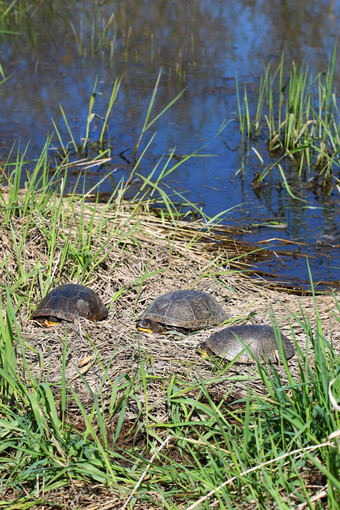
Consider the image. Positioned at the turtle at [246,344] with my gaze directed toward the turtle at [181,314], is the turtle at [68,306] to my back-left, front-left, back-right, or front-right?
front-left

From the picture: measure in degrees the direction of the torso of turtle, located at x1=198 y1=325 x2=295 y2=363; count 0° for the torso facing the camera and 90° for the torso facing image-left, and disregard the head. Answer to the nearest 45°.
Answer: approximately 90°

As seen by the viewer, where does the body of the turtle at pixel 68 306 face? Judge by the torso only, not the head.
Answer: to the viewer's left

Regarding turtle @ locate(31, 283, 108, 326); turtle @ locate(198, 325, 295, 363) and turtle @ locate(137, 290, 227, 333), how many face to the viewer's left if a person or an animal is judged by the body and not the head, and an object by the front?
3

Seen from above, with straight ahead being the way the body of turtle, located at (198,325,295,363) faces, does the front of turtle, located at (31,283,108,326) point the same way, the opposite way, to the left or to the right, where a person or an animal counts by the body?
the same way

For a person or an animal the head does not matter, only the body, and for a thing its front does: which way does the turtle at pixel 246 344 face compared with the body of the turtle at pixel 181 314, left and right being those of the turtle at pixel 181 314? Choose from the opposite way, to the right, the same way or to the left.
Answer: the same way

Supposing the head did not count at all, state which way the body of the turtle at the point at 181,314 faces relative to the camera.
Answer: to the viewer's left

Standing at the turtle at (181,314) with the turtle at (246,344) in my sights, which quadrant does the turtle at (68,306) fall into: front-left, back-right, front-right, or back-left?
back-right

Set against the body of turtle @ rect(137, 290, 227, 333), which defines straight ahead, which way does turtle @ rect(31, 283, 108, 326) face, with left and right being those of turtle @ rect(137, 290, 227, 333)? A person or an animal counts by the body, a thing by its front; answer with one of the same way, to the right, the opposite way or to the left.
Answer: the same way

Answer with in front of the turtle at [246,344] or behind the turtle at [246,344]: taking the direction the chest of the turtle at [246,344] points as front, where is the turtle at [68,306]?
in front
